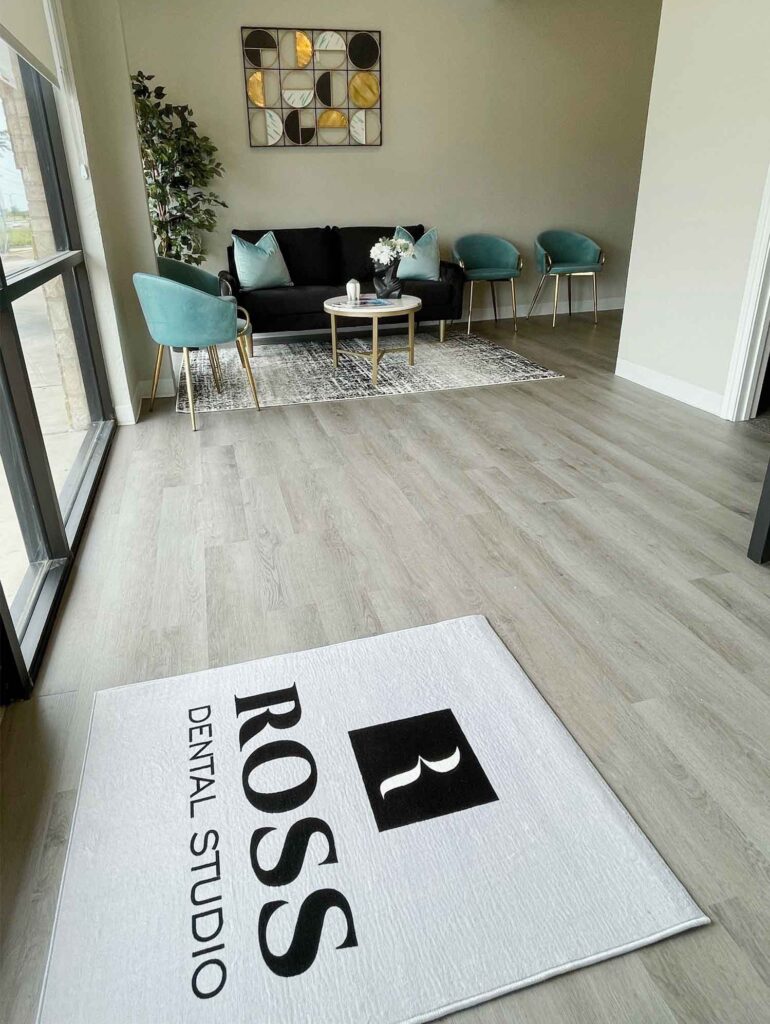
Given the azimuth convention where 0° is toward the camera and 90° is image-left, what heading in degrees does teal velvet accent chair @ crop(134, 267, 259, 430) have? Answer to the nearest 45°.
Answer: approximately 225°

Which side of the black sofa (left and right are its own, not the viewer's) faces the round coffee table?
front

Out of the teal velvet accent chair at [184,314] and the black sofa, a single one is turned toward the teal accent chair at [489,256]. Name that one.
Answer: the teal velvet accent chair

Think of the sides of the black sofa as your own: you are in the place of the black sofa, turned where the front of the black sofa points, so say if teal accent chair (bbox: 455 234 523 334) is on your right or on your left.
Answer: on your left

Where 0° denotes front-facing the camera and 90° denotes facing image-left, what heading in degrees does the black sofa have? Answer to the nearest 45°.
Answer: approximately 0°

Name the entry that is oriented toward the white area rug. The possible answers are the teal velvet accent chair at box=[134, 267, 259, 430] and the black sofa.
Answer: the black sofa

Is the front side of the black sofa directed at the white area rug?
yes

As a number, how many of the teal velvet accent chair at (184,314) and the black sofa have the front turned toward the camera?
1

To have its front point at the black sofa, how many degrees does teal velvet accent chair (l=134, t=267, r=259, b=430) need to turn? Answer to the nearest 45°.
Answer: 0° — it already faces it

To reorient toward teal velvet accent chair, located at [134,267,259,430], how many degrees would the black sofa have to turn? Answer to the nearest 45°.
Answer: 0° — it already faces it

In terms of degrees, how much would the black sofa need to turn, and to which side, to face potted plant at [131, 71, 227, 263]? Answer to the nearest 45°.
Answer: approximately 90° to its right
